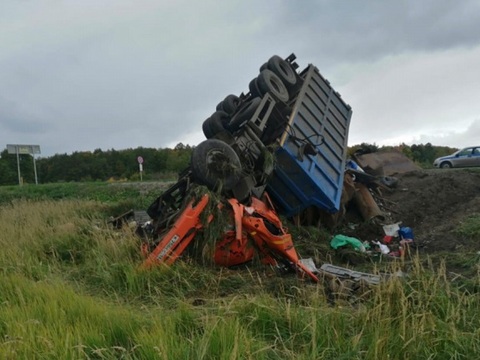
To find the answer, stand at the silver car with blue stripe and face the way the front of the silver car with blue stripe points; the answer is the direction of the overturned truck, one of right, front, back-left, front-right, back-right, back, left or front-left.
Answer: left

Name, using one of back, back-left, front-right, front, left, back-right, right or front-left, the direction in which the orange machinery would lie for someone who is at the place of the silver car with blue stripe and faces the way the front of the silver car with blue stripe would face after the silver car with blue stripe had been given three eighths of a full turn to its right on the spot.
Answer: back-right

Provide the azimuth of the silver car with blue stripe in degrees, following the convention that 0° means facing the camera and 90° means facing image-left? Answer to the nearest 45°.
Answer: approximately 90°
